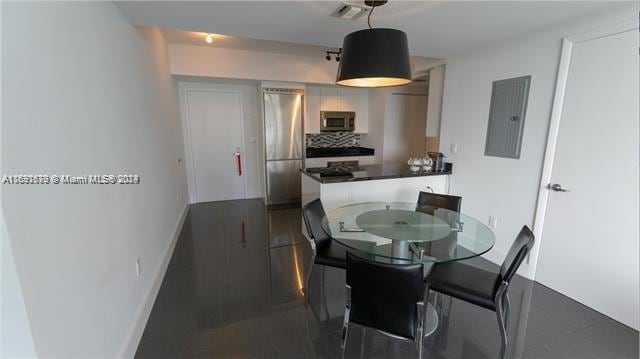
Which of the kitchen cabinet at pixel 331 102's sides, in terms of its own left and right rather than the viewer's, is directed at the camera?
front

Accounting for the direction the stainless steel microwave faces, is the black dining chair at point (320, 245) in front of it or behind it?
in front

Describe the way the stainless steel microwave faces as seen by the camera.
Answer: facing the viewer

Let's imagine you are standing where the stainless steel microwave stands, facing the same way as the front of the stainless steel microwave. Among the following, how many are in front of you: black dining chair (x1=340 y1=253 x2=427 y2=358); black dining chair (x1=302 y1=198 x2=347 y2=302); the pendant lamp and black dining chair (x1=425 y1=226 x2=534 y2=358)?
4

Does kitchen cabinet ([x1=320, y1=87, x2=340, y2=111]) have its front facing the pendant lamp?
yes

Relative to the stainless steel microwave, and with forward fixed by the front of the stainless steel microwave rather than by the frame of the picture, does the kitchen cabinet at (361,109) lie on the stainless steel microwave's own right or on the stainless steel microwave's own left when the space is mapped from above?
on the stainless steel microwave's own left

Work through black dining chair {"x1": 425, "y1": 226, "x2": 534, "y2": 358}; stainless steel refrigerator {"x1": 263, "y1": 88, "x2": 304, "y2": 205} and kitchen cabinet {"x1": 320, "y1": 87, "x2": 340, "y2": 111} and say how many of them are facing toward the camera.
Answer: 2

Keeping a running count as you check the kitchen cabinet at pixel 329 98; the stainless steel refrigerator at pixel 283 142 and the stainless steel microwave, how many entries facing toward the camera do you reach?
3

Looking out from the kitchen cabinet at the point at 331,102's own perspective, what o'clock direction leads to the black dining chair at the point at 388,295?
The black dining chair is roughly at 12 o'clock from the kitchen cabinet.

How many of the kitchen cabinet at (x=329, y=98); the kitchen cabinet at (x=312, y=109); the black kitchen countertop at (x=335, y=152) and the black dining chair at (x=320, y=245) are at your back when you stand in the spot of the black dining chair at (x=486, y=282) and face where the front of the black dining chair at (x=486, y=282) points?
0

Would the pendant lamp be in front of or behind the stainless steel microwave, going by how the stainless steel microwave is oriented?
in front

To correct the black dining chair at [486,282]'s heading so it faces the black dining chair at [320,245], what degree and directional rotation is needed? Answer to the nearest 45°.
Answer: approximately 45° to its left

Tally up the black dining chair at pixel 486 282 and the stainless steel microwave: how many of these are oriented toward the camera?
1

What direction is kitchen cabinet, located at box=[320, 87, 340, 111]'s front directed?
toward the camera

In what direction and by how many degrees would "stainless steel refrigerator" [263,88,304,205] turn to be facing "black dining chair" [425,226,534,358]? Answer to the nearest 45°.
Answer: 0° — it already faces it

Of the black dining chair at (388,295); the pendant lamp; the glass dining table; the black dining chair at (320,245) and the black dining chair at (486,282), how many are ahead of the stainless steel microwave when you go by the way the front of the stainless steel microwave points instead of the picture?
5
